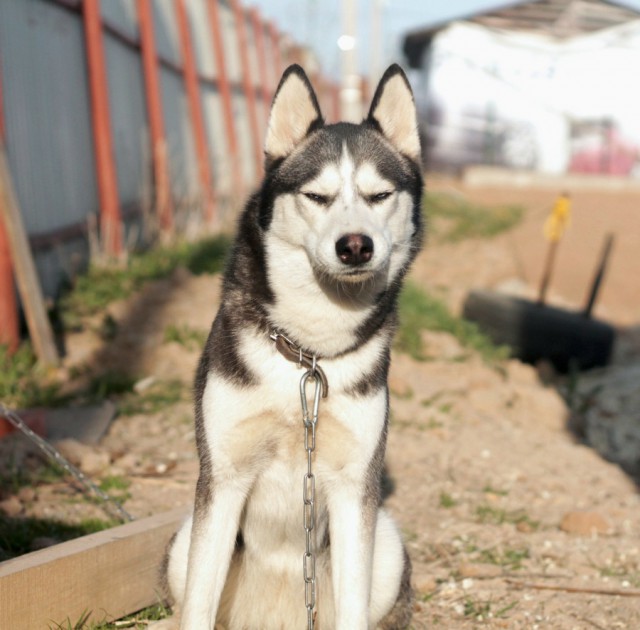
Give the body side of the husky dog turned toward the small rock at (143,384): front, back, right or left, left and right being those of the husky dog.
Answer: back

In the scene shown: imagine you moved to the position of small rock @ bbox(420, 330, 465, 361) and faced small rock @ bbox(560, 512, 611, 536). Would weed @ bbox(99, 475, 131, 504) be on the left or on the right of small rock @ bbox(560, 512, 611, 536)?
right

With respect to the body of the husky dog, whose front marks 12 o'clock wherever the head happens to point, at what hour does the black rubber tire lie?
The black rubber tire is roughly at 7 o'clock from the husky dog.

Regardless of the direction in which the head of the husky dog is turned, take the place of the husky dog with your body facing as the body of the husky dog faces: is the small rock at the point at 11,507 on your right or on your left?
on your right

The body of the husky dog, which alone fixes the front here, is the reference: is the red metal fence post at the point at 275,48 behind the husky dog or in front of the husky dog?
behind

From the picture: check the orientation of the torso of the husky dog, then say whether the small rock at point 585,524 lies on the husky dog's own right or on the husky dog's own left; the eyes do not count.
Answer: on the husky dog's own left

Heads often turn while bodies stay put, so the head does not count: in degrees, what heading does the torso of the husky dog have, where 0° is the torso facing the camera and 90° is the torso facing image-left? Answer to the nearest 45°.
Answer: approximately 0°

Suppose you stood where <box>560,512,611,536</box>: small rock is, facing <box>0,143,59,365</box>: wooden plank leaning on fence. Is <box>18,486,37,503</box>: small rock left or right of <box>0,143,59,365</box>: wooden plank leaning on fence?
left

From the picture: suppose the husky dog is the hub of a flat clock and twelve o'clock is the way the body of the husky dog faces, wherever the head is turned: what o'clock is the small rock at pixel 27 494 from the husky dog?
The small rock is roughly at 4 o'clock from the husky dog.
